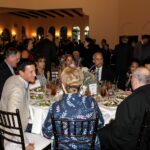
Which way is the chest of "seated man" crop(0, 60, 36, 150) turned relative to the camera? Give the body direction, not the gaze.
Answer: to the viewer's right

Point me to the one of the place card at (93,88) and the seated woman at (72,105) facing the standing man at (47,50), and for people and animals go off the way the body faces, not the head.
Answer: the seated woman

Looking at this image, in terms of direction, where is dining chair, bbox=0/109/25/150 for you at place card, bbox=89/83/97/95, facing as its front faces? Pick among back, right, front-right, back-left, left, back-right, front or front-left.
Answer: front-right

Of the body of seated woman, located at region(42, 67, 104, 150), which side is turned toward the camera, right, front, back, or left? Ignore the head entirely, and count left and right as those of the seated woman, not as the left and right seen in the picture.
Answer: back

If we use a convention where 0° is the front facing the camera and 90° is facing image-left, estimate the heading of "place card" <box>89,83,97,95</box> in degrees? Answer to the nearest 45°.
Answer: approximately 0°

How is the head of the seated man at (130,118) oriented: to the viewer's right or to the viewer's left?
to the viewer's left

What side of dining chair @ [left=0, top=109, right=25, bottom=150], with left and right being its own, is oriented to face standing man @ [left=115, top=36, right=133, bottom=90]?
front

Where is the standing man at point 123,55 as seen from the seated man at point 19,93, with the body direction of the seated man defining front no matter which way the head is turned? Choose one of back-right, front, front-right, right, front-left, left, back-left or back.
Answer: front-left

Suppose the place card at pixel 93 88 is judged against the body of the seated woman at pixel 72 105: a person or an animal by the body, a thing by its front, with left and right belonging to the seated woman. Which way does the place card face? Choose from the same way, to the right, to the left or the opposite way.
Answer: the opposite way

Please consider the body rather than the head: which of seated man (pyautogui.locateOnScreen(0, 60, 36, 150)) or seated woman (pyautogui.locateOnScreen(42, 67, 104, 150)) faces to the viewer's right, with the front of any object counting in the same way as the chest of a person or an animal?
the seated man

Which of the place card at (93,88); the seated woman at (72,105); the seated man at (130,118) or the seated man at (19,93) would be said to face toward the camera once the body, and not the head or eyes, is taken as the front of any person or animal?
the place card

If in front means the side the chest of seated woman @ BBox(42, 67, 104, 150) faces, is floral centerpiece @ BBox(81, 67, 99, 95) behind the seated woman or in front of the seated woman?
in front

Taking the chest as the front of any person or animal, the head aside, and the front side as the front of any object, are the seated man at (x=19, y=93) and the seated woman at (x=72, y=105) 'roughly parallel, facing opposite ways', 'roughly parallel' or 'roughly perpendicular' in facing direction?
roughly perpendicular

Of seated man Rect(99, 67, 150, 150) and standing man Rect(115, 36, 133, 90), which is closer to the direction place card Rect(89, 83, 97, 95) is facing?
the seated man
